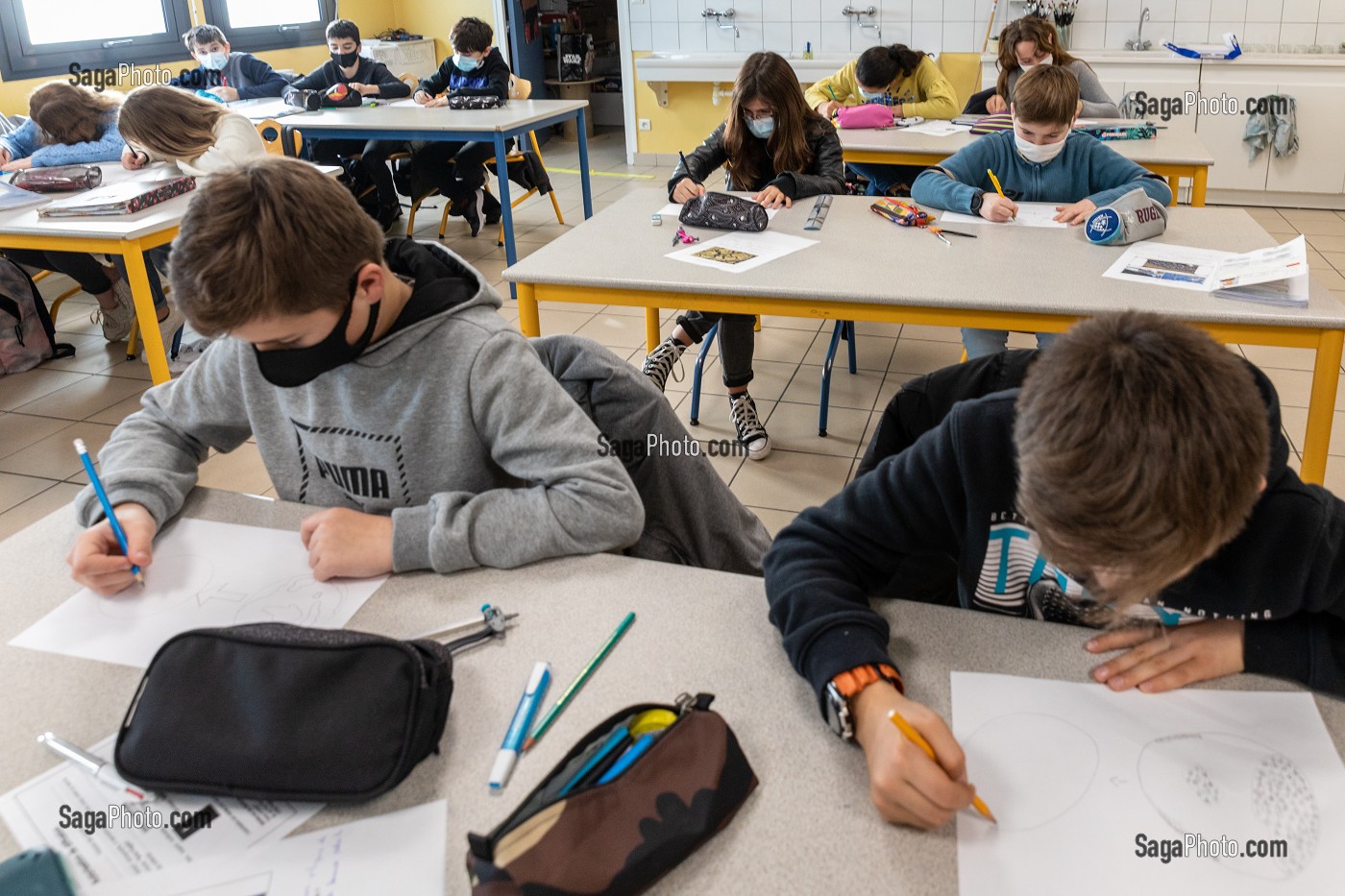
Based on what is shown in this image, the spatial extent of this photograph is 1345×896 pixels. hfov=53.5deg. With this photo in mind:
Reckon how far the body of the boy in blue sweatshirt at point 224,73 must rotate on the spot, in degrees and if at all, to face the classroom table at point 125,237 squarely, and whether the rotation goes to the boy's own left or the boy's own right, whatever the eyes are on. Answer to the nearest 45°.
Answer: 0° — they already face it

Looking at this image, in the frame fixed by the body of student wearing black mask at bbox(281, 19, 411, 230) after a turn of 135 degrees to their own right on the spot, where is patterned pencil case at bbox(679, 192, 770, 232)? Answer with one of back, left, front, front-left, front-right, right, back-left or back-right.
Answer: back-left

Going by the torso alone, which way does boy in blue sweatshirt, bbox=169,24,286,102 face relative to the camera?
toward the camera

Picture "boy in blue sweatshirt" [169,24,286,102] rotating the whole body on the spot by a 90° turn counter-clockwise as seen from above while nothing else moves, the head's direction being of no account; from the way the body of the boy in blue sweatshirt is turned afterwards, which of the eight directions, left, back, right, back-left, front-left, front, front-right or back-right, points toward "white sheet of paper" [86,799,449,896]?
right

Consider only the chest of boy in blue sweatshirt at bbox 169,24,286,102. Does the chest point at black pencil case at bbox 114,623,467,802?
yes

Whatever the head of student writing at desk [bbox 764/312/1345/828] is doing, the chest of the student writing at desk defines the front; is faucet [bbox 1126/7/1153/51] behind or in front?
behind

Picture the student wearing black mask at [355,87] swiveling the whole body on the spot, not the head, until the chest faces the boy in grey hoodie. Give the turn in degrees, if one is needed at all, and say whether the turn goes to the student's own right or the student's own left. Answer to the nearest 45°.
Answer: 0° — they already face them

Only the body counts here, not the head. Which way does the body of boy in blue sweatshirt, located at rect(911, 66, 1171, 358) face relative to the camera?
toward the camera

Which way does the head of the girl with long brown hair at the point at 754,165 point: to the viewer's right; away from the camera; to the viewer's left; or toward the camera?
toward the camera

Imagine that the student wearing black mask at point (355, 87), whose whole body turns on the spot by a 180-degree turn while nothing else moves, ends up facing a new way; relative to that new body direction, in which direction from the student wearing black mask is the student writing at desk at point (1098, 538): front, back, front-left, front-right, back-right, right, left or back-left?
back

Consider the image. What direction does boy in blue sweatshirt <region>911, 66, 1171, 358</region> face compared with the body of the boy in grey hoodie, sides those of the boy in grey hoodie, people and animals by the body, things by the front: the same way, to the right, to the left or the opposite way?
the same way
